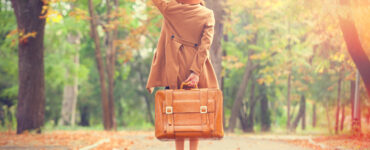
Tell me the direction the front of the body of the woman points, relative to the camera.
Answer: away from the camera
